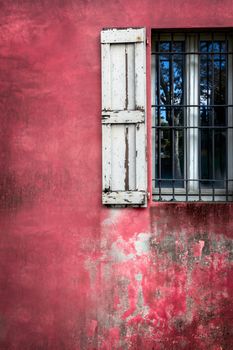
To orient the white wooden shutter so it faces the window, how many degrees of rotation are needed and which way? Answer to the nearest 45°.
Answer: approximately 90° to its left

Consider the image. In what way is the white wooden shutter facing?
toward the camera
